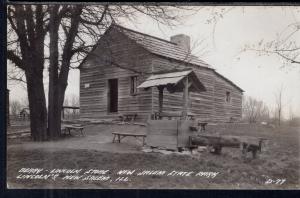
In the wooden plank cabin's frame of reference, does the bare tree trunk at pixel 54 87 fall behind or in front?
in front

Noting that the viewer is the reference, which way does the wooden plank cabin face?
facing the viewer and to the left of the viewer

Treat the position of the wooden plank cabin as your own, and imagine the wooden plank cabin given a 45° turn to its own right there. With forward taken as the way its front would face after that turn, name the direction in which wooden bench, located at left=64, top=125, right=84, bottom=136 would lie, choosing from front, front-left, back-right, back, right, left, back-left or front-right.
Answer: front
